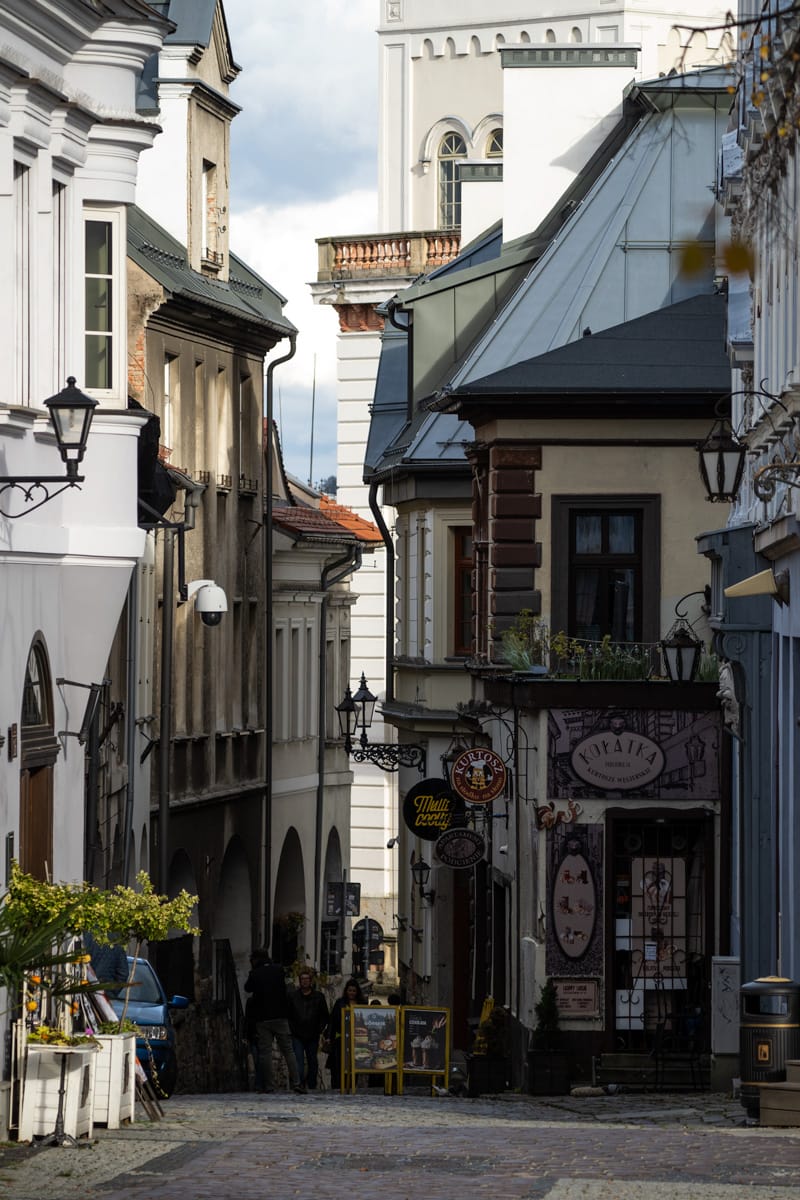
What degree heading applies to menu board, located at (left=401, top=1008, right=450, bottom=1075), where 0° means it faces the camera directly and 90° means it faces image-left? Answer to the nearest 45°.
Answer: approximately 0°

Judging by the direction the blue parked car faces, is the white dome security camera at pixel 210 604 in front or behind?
behind

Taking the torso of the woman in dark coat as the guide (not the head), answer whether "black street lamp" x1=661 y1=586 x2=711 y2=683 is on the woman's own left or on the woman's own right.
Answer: on the woman's own left

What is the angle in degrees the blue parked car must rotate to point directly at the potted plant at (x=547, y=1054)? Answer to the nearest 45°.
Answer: approximately 135° to its left

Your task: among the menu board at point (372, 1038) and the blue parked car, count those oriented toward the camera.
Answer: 2

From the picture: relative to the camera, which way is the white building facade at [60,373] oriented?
to the viewer's right
